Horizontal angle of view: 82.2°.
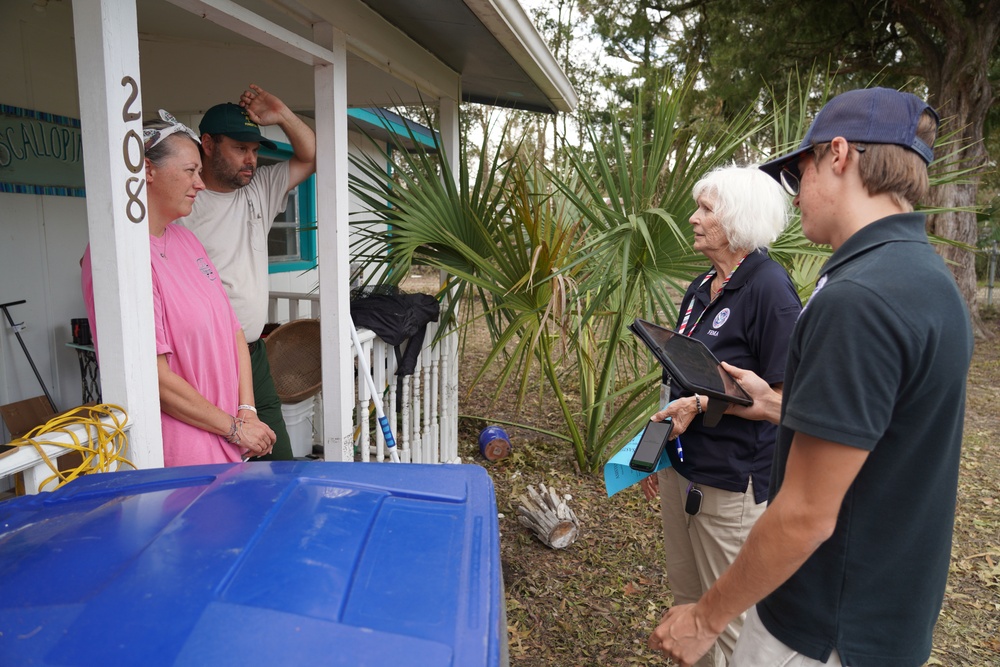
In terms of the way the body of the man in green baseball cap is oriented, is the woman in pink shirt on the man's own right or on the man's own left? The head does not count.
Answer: on the man's own right

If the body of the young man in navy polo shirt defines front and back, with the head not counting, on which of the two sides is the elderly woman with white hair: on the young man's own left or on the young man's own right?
on the young man's own right

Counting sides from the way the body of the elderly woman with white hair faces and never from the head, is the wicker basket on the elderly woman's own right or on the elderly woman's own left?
on the elderly woman's own right

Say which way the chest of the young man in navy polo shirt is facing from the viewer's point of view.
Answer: to the viewer's left

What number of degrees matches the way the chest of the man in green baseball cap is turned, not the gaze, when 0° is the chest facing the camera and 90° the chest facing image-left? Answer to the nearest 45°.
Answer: approximately 315°

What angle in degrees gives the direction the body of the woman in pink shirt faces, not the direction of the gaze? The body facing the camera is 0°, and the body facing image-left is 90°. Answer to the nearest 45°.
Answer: approximately 315°

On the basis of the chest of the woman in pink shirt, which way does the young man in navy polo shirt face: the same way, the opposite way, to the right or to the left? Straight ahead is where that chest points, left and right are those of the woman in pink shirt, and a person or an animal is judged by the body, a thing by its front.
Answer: the opposite way

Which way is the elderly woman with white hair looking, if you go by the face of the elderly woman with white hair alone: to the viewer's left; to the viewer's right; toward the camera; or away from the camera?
to the viewer's left

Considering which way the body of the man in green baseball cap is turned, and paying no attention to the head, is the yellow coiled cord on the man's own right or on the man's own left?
on the man's own right
